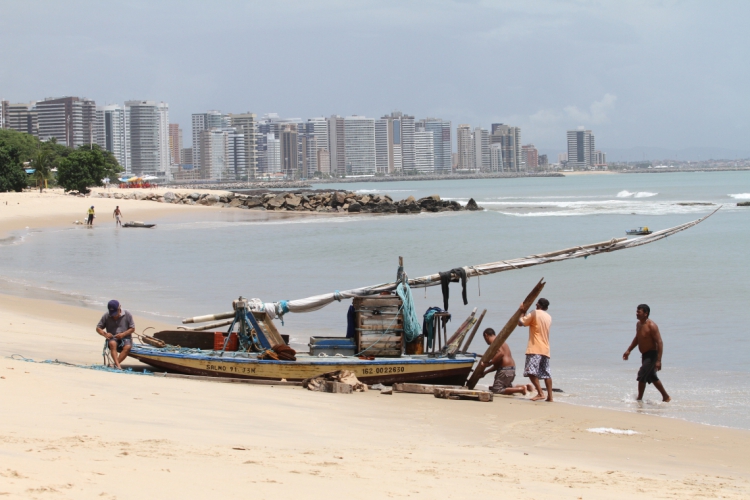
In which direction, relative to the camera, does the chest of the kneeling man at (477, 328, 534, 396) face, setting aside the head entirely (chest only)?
to the viewer's left

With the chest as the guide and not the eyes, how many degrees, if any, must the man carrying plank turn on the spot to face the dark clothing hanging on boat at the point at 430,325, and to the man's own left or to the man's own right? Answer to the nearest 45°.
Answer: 0° — they already face it

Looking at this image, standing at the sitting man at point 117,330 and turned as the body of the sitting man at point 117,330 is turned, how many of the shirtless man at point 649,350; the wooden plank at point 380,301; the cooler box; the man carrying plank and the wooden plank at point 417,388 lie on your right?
0

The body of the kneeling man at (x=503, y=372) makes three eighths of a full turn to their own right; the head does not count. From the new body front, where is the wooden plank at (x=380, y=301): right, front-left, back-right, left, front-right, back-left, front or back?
back-left

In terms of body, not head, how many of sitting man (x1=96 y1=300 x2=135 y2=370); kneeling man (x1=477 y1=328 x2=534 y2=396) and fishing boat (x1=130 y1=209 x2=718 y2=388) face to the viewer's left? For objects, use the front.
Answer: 2

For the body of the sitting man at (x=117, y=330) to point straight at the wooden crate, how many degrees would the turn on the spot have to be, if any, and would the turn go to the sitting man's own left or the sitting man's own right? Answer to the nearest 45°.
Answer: approximately 90° to the sitting man's own left

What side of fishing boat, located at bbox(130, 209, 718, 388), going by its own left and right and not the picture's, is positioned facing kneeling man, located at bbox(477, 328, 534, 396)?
back

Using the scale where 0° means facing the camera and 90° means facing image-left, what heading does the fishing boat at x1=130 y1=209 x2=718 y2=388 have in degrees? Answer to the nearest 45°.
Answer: approximately 90°

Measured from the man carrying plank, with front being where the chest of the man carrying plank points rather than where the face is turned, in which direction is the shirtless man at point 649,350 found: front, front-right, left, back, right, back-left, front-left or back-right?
back-right

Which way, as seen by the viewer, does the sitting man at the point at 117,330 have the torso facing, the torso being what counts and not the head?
toward the camera

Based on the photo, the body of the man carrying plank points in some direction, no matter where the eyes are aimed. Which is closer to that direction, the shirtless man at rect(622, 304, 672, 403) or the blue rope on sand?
the blue rope on sand

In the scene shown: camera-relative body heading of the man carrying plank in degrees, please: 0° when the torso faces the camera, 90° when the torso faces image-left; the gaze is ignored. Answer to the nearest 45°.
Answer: approximately 135°

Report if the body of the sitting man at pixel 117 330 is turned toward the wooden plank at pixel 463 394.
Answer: no

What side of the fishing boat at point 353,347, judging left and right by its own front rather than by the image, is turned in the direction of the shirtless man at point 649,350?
back
